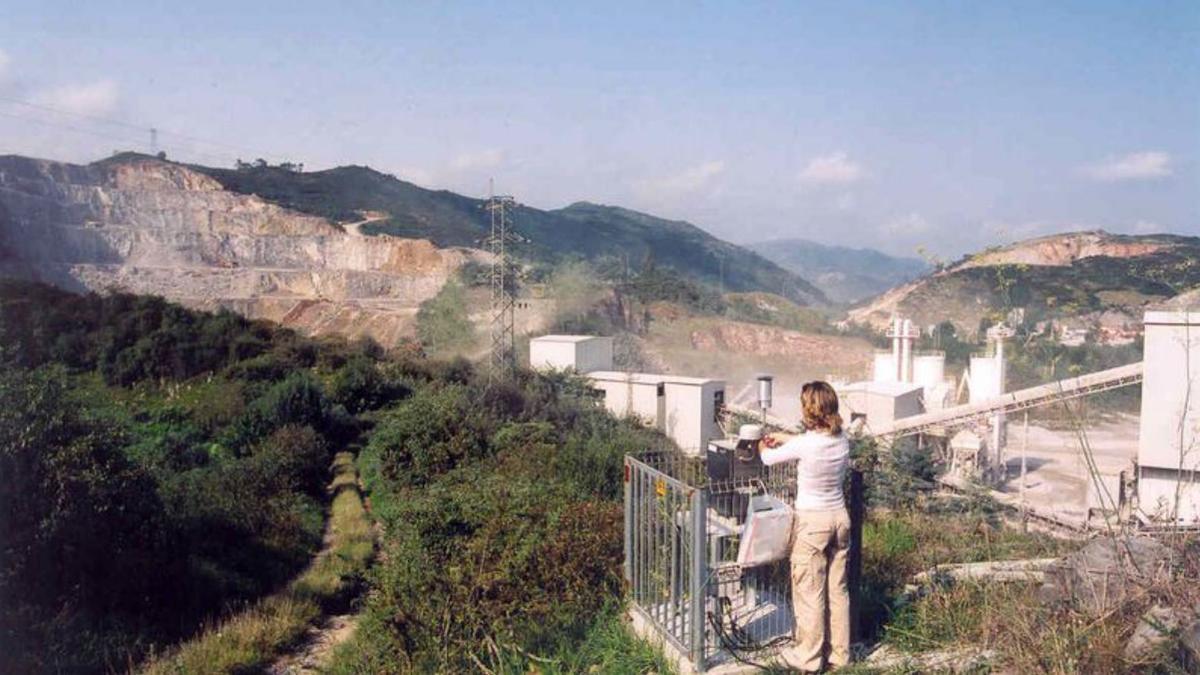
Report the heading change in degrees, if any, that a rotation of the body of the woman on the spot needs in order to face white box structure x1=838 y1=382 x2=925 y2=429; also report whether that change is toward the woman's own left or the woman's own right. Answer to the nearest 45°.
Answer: approximately 45° to the woman's own right

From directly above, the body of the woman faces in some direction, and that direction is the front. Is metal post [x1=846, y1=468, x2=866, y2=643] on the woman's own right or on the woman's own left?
on the woman's own right

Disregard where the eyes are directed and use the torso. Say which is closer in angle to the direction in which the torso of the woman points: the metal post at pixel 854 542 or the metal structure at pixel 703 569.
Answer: the metal structure

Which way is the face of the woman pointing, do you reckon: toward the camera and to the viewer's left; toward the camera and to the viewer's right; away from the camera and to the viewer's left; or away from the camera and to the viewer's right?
away from the camera and to the viewer's left

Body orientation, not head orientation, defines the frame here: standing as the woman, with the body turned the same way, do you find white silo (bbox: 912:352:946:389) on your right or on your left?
on your right

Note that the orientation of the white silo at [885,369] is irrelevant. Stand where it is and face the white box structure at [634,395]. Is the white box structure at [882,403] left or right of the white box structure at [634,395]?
left

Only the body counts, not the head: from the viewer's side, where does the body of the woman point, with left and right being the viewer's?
facing away from the viewer and to the left of the viewer

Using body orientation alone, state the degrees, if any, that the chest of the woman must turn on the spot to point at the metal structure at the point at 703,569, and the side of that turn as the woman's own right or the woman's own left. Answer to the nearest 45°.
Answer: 0° — they already face it

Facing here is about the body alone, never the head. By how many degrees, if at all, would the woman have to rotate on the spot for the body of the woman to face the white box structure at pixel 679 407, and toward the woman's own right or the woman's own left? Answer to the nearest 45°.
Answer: approximately 45° to the woman's own right
